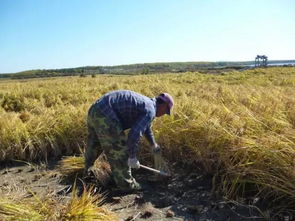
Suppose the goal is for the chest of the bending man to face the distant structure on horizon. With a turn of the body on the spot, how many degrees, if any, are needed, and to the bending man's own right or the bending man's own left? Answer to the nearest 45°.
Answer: approximately 45° to the bending man's own left

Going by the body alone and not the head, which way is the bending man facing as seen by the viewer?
to the viewer's right
